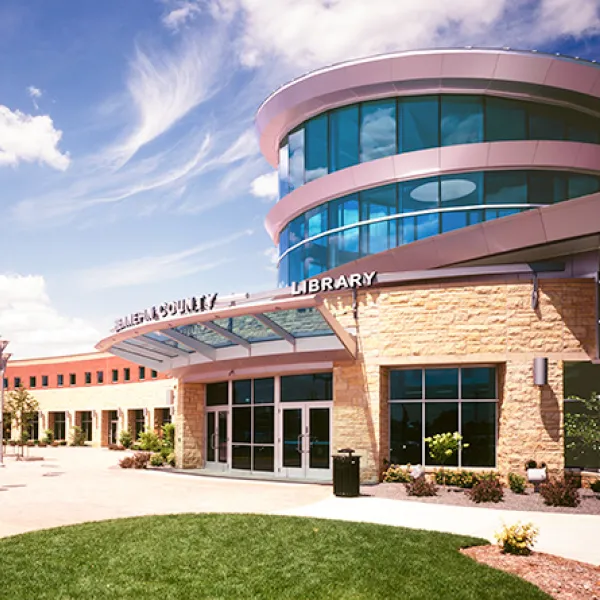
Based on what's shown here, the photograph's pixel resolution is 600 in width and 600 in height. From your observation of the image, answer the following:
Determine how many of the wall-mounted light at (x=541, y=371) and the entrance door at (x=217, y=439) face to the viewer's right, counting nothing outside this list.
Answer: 0

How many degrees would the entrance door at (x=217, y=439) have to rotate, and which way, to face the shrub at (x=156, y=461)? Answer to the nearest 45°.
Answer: approximately 90° to its right

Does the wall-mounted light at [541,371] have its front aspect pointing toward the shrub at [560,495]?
yes

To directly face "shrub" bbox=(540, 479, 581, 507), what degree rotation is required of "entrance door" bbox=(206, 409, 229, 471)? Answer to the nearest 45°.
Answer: approximately 90° to its left

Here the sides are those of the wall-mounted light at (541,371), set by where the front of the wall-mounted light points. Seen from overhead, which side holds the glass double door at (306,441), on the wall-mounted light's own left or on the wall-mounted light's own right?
on the wall-mounted light's own right

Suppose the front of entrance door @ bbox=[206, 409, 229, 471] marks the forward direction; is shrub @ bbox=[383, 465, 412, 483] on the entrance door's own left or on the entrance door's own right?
on the entrance door's own left

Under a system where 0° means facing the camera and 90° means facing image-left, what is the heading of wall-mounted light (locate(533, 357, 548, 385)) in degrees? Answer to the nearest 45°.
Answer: approximately 0°

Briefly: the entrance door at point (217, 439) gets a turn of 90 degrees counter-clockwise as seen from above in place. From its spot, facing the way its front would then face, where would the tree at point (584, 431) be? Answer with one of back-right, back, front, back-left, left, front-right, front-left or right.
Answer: front

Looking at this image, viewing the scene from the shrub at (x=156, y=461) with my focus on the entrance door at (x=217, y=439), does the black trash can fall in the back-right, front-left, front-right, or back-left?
front-right

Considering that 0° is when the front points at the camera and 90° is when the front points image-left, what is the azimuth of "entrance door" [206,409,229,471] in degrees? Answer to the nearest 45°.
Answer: approximately 45°

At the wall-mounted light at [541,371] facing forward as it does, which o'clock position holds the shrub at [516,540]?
The shrub is roughly at 12 o'clock from the wall-mounted light.

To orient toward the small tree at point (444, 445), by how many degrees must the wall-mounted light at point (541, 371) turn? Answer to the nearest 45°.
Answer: approximately 90° to its right

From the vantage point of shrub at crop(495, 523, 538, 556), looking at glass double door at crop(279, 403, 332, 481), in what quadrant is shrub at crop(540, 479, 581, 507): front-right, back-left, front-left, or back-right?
front-right
